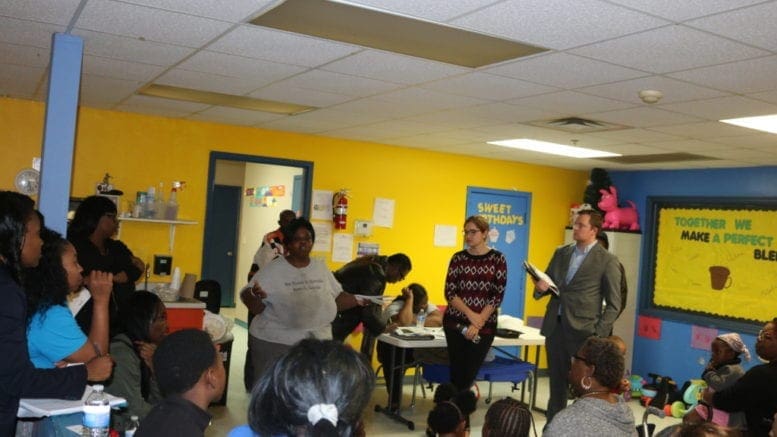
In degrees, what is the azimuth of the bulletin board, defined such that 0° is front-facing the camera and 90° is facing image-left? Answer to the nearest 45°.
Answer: approximately 45°

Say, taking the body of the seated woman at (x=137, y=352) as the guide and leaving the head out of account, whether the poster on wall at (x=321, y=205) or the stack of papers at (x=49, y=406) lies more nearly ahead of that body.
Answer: the poster on wall

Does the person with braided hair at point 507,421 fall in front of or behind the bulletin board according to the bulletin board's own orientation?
in front

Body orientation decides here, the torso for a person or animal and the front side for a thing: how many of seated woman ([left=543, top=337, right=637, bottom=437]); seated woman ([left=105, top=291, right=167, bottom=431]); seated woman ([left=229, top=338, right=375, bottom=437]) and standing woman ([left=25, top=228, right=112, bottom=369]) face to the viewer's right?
2

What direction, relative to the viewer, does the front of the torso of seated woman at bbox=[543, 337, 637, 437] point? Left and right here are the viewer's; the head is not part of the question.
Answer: facing away from the viewer and to the left of the viewer

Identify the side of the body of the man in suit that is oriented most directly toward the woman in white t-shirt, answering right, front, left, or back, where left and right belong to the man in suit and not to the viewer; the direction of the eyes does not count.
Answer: front

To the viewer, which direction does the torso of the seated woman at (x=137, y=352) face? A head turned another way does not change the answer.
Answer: to the viewer's right

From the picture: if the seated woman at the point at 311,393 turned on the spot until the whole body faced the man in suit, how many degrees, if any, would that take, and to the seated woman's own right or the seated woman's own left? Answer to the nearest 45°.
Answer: approximately 45° to the seated woman's own right

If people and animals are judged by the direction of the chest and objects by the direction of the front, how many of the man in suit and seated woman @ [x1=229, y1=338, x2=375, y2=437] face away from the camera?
1

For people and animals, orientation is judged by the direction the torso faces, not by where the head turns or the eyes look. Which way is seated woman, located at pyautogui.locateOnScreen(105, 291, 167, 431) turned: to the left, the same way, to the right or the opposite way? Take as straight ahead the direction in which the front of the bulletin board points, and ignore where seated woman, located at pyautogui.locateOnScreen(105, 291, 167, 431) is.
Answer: the opposite way

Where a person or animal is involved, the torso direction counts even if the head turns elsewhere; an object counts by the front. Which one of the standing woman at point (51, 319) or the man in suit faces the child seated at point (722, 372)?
the standing woman

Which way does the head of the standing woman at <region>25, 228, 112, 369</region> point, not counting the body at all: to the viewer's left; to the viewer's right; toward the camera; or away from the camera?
to the viewer's right
